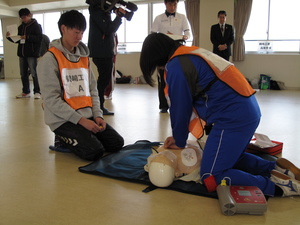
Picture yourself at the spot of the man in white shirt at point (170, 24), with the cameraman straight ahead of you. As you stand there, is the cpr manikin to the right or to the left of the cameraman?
left

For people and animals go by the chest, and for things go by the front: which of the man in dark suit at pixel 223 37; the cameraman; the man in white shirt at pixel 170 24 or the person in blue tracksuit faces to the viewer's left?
the person in blue tracksuit

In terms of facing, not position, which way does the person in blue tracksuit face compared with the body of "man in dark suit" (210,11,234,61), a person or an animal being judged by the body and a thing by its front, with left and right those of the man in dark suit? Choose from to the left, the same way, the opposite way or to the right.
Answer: to the right

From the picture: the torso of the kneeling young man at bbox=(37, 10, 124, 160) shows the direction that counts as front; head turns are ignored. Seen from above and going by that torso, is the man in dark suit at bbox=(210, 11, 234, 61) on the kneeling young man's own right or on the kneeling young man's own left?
on the kneeling young man's own left

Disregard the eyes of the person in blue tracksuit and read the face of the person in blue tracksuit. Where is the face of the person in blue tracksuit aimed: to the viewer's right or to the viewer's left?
to the viewer's left

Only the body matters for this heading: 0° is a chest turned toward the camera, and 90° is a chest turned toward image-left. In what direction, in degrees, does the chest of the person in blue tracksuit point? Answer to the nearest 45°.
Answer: approximately 90°

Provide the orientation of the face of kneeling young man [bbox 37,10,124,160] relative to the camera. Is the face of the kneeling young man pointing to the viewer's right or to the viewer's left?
to the viewer's right

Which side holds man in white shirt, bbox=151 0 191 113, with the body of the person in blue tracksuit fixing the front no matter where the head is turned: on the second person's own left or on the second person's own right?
on the second person's own right

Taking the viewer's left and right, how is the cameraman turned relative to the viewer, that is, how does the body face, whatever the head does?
facing to the right of the viewer

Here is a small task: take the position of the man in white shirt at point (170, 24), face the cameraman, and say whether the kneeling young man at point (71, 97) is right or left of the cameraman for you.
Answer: left
